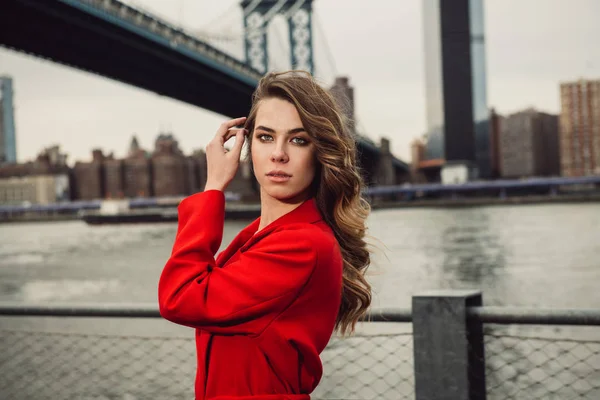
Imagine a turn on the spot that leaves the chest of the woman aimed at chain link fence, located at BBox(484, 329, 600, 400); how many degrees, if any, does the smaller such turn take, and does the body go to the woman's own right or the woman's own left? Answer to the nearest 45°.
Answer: approximately 135° to the woman's own right

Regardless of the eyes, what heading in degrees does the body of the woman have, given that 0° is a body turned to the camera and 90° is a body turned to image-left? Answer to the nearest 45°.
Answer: approximately 90°
